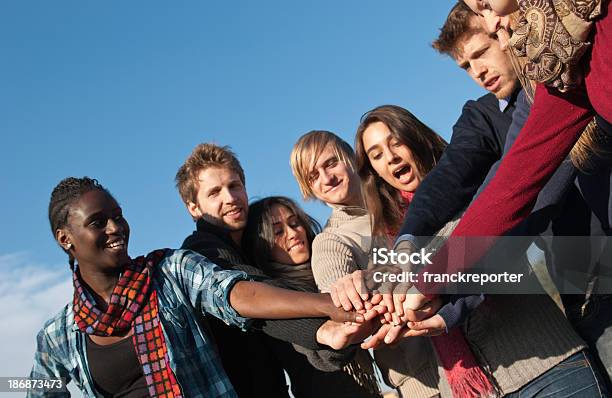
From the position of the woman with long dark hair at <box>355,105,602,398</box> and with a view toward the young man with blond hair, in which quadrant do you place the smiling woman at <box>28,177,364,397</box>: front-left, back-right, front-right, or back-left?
front-left

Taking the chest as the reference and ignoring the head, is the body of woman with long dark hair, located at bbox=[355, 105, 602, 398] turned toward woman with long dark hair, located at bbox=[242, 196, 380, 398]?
no

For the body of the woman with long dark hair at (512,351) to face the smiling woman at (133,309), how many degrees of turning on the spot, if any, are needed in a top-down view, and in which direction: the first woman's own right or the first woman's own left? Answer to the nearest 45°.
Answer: approximately 45° to the first woman's own right

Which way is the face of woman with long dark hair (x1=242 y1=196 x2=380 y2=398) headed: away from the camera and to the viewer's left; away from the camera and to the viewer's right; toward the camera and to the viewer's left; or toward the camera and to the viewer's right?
toward the camera and to the viewer's right

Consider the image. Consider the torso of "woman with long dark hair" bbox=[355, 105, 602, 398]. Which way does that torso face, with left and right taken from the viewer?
facing the viewer and to the left of the viewer
